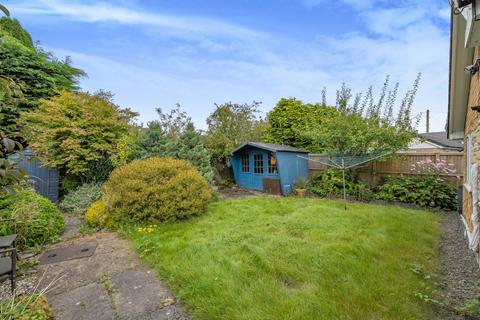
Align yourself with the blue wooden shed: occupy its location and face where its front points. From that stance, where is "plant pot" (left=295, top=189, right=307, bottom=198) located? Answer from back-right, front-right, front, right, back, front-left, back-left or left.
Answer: left

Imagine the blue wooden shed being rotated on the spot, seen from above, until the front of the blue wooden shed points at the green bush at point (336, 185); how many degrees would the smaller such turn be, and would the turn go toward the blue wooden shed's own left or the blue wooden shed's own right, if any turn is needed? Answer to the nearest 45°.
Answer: approximately 90° to the blue wooden shed's own left

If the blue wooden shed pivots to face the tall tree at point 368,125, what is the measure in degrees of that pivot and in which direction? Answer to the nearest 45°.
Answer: approximately 135° to its left

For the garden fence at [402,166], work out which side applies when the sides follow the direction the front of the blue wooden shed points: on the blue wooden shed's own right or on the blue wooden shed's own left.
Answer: on the blue wooden shed's own left

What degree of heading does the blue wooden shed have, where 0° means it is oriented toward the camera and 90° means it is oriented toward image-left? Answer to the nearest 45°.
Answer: approximately 45°

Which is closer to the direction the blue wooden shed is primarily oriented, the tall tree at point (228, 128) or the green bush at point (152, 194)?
the green bush

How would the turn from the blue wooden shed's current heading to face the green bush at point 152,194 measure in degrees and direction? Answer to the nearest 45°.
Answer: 0° — it already faces it

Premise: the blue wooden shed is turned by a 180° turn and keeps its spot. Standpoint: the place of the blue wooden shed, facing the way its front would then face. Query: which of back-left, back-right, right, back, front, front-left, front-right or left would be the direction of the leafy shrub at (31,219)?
back

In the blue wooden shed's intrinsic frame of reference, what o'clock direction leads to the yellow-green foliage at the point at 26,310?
The yellow-green foliage is roughly at 11 o'clock from the blue wooden shed.
